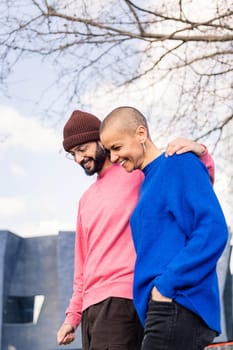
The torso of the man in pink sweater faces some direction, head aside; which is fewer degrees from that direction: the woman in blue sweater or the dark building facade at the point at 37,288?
the woman in blue sweater

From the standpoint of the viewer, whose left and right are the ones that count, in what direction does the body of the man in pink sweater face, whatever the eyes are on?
facing the viewer and to the left of the viewer

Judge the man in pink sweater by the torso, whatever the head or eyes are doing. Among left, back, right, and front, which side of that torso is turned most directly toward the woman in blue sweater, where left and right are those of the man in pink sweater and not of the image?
left

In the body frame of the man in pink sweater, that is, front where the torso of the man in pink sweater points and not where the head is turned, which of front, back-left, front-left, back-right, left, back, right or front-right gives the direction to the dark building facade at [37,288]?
back-right
